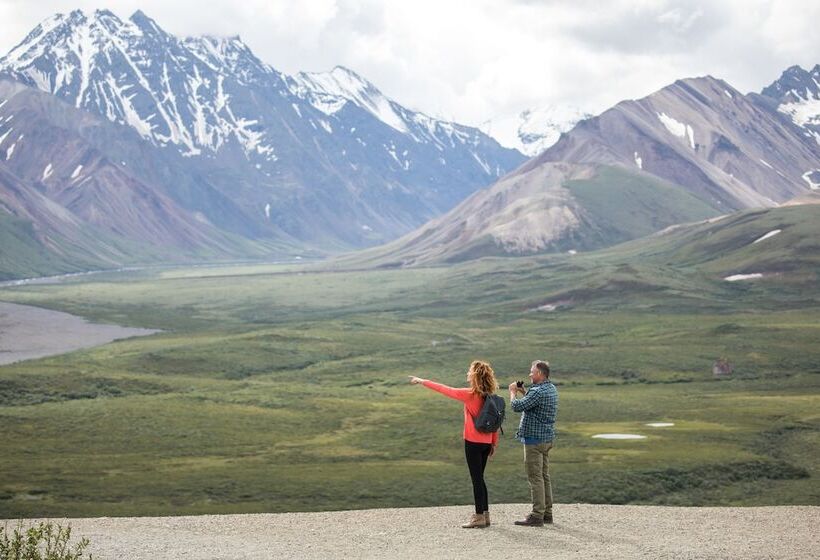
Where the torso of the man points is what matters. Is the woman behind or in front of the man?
in front

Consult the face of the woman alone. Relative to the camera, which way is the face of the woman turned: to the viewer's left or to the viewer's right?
to the viewer's left

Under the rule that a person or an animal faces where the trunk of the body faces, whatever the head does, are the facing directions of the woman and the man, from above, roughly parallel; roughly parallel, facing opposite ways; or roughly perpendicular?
roughly parallel

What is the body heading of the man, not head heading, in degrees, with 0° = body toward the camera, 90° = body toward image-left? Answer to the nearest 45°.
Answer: approximately 90°

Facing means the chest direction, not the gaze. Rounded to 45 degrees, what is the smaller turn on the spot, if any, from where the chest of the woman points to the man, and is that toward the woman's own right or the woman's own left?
approximately 135° to the woman's own right
